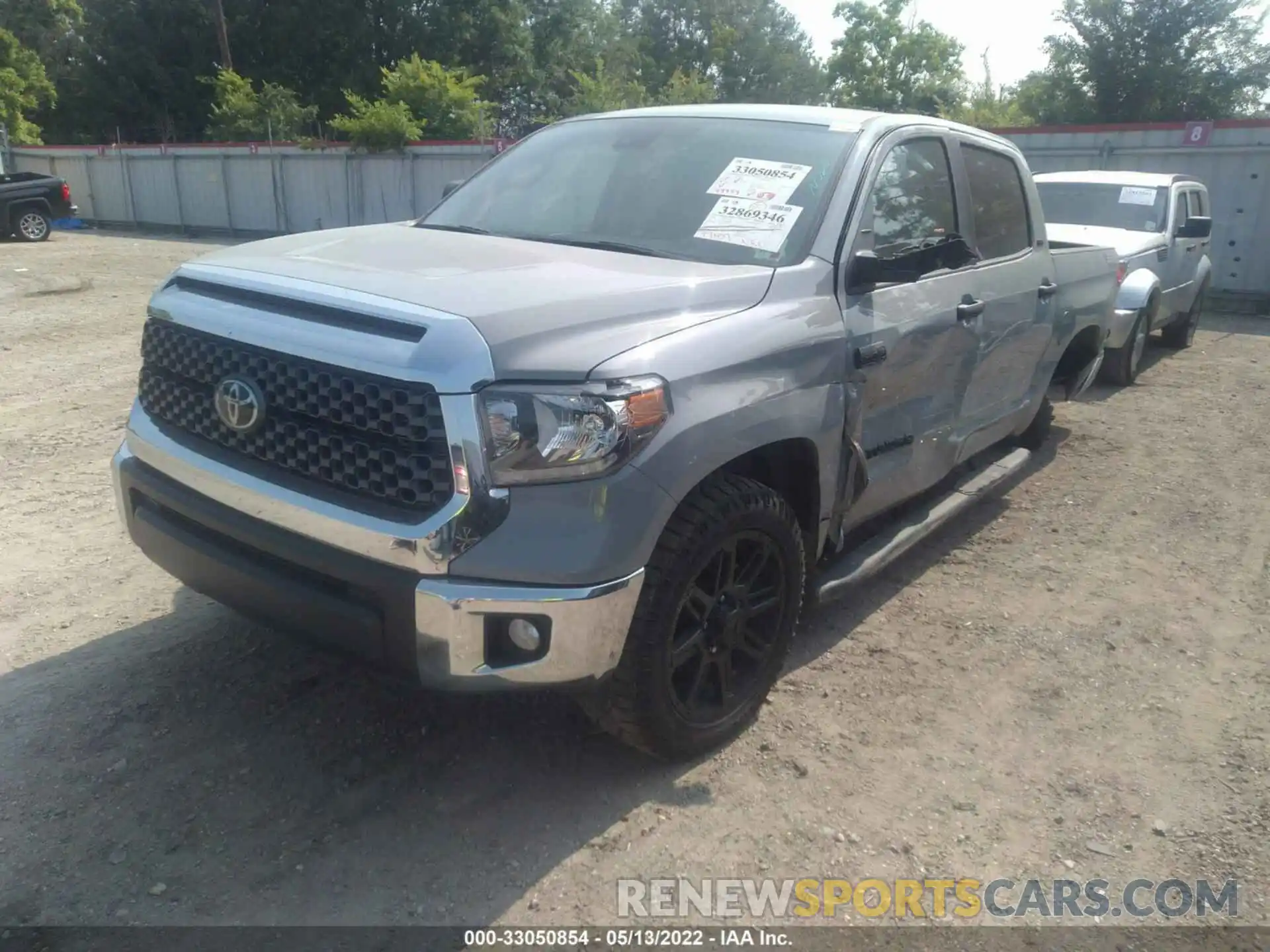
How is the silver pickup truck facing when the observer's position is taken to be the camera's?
facing the viewer and to the left of the viewer

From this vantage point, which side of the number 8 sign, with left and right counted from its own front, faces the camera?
front

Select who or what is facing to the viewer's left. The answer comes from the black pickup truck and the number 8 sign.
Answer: the black pickup truck

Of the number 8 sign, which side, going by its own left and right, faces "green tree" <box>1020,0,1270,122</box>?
back

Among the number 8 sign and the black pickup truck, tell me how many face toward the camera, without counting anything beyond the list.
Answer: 1

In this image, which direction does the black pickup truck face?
to the viewer's left

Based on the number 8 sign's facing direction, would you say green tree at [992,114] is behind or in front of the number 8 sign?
behind

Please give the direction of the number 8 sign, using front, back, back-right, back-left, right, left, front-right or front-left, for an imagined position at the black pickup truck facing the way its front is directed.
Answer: back-left

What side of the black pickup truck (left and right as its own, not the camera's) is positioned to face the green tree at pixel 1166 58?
back

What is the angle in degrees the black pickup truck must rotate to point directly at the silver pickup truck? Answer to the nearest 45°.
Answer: approximately 90° to its left

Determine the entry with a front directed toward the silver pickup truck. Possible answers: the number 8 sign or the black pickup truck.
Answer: the number 8 sign

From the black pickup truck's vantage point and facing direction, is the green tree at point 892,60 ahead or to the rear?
to the rear

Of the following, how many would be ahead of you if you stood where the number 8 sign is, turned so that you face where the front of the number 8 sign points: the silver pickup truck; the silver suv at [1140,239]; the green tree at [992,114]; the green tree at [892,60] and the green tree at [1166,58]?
2
